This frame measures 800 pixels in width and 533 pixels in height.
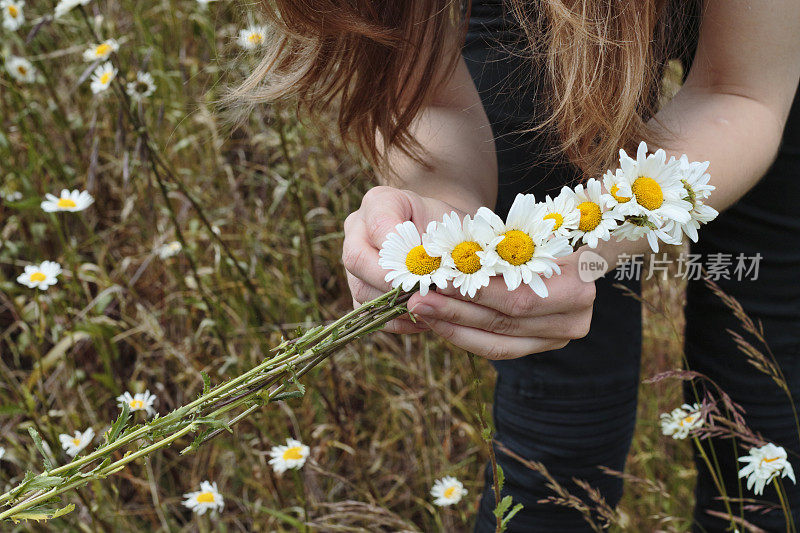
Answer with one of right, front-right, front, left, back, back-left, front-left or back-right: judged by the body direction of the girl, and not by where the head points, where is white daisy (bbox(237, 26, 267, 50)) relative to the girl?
right

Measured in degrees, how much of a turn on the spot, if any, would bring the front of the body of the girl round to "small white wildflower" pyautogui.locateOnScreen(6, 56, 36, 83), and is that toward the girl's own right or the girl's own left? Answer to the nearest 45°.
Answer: approximately 90° to the girl's own right

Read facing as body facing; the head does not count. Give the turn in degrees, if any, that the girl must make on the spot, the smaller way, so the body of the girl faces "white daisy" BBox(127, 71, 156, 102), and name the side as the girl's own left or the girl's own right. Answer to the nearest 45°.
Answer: approximately 90° to the girl's own right

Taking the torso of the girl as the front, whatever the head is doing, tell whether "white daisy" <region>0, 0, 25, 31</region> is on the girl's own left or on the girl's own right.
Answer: on the girl's own right

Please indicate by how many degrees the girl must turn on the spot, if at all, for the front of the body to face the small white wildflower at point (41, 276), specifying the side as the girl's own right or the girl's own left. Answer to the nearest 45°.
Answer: approximately 45° to the girl's own right

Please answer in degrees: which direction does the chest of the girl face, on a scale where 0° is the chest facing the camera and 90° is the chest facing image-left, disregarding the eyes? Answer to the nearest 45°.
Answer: approximately 45°

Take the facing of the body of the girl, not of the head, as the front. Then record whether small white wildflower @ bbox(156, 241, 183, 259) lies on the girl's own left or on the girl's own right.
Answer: on the girl's own right

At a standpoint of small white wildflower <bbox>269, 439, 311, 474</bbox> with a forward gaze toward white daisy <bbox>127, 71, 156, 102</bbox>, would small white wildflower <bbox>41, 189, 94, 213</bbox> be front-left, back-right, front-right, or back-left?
front-left
